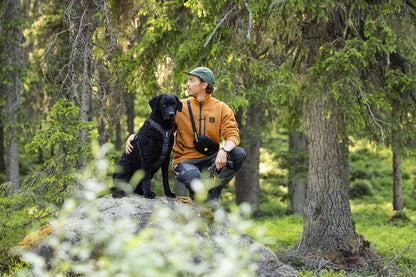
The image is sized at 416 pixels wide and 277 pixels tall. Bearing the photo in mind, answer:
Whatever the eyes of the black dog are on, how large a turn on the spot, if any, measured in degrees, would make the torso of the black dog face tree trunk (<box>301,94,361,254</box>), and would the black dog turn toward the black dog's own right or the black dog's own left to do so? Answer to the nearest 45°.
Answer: approximately 90° to the black dog's own left

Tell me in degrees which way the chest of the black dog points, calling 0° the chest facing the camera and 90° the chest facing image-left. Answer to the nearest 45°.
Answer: approximately 315°

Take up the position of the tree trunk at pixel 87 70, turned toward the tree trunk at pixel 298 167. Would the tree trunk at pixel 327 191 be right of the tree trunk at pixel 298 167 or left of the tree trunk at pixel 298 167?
right

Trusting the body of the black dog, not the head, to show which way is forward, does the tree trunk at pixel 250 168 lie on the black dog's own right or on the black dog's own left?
on the black dog's own left

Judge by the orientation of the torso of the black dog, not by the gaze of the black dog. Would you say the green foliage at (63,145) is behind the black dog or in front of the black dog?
behind
